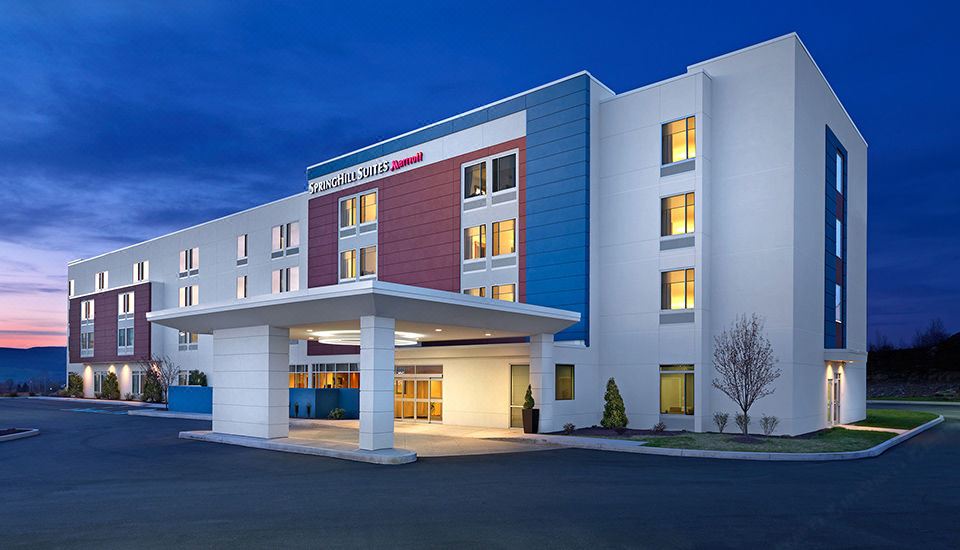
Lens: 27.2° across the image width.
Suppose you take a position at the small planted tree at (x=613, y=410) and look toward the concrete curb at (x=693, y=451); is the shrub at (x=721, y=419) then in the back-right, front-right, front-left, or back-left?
front-left

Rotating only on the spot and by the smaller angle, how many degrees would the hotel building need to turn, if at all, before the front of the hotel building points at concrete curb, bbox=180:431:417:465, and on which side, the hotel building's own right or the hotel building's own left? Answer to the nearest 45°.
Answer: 0° — it already faces it

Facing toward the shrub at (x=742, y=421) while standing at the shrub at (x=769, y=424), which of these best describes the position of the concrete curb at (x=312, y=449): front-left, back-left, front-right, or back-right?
front-left

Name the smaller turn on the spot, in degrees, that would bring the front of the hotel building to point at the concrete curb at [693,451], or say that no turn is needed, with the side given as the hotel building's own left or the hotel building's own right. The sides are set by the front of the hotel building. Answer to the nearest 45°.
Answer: approximately 45° to the hotel building's own left
